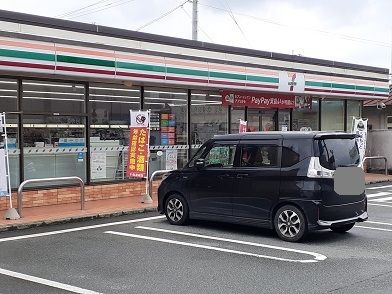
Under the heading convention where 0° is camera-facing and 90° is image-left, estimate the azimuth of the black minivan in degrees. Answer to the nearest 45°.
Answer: approximately 135°

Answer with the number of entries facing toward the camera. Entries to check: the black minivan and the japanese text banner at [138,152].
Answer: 1

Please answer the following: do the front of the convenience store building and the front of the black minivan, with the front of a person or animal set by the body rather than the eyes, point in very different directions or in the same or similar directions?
very different directions

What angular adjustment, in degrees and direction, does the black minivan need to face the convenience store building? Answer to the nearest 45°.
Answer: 0° — it already faces it

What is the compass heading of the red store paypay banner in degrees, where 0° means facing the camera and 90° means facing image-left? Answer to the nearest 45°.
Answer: approximately 315°

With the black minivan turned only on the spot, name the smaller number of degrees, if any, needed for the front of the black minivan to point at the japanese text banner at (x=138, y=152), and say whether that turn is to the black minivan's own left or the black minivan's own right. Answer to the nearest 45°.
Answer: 0° — it already faces it

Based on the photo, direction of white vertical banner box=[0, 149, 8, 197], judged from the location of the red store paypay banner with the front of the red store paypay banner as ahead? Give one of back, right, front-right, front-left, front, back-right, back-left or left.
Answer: right

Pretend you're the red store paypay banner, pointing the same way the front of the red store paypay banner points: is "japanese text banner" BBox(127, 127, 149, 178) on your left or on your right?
on your right
